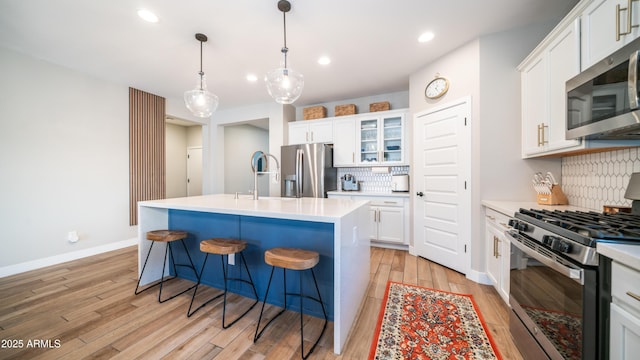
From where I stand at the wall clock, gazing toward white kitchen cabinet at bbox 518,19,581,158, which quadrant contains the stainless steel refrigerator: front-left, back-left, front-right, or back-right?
back-right

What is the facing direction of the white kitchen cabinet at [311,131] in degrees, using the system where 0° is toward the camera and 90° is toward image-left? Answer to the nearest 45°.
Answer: approximately 0°

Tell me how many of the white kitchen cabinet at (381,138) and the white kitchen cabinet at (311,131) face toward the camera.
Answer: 2

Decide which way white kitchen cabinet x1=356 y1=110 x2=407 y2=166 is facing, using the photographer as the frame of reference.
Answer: facing the viewer

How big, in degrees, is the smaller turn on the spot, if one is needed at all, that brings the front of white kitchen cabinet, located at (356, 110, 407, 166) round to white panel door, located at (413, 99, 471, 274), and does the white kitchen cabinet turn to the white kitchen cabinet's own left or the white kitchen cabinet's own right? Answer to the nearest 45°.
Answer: approximately 45° to the white kitchen cabinet's own left

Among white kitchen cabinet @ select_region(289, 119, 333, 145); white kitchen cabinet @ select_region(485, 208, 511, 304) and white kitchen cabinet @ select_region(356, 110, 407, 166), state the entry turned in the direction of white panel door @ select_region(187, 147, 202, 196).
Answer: white kitchen cabinet @ select_region(485, 208, 511, 304)

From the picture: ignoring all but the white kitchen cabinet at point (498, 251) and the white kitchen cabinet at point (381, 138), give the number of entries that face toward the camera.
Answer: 1

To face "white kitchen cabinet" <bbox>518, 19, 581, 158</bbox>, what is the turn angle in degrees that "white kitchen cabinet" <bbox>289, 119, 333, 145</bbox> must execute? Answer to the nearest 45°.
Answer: approximately 45° to its left

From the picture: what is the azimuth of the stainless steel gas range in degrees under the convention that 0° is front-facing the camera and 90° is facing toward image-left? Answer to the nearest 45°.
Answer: approximately 45°

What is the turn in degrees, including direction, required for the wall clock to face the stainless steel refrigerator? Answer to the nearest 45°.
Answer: approximately 45° to its right

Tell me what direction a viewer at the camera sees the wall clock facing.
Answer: facing the viewer and to the left of the viewer

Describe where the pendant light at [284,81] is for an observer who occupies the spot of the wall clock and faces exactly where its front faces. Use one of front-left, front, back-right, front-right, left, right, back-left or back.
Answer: front

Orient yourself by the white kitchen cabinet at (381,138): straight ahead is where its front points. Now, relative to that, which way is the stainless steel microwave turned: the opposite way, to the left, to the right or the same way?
to the right

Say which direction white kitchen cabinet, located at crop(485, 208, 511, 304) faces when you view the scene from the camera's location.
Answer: facing to the left of the viewer

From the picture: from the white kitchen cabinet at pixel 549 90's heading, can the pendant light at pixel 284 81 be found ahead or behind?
ahead

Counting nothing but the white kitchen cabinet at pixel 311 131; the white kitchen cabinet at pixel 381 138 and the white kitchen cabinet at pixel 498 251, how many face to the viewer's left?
1

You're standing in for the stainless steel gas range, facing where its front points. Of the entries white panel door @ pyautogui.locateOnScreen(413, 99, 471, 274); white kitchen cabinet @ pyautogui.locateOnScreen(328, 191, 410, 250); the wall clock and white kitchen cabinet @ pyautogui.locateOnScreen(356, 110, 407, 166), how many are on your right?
4

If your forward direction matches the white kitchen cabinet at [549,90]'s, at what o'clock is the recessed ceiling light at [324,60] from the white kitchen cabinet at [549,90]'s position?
The recessed ceiling light is roughly at 1 o'clock from the white kitchen cabinet.
